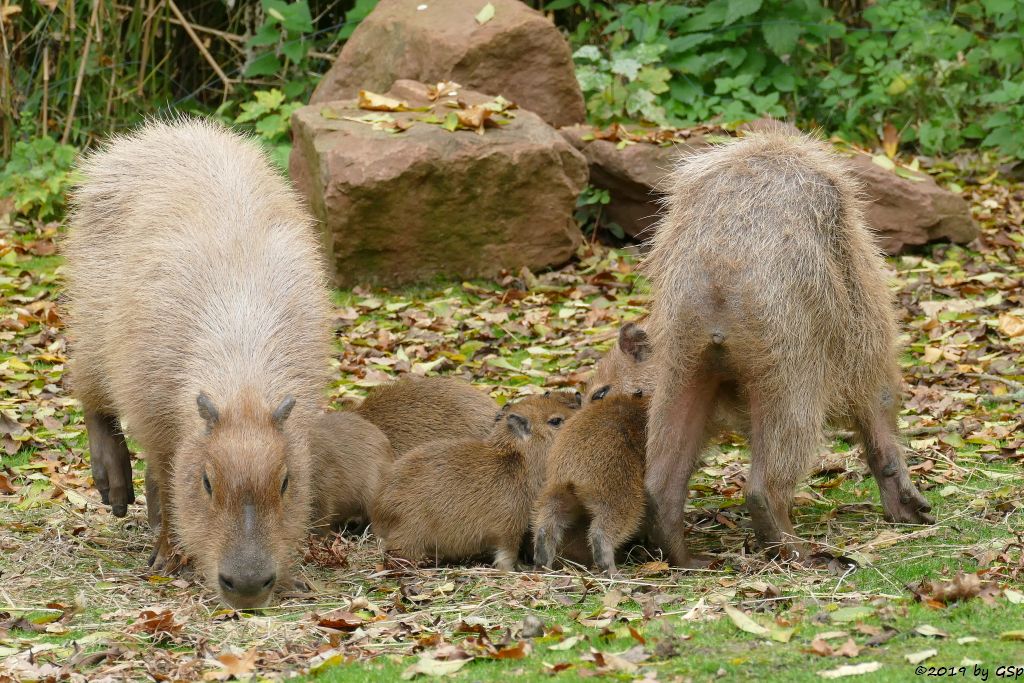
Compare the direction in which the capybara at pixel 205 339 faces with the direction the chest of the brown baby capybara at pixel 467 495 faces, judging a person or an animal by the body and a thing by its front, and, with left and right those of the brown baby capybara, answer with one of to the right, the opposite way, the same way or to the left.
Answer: to the right

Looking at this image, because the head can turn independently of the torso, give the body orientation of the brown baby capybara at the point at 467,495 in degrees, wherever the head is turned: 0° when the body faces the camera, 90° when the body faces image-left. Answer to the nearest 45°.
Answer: approximately 270°

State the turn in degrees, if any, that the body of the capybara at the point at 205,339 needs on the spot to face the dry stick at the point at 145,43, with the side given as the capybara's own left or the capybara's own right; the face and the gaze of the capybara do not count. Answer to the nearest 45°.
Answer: approximately 180°

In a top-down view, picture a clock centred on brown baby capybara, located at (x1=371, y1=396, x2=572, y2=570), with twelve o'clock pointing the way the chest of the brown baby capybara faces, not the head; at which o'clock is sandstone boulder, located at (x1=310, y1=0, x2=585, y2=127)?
The sandstone boulder is roughly at 9 o'clock from the brown baby capybara.

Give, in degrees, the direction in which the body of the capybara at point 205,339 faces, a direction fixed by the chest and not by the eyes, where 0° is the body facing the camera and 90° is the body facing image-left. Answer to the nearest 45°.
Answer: approximately 0°

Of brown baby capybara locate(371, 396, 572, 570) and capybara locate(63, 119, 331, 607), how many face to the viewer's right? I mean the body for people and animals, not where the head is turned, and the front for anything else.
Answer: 1

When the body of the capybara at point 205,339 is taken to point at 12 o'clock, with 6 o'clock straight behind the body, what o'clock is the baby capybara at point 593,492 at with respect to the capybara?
The baby capybara is roughly at 10 o'clock from the capybara.

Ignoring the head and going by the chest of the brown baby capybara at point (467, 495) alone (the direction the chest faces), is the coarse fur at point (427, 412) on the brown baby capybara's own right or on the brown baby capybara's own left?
on the brown baby capybara's own left

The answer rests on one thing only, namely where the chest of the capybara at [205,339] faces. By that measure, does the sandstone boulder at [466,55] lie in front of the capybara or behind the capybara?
behind
